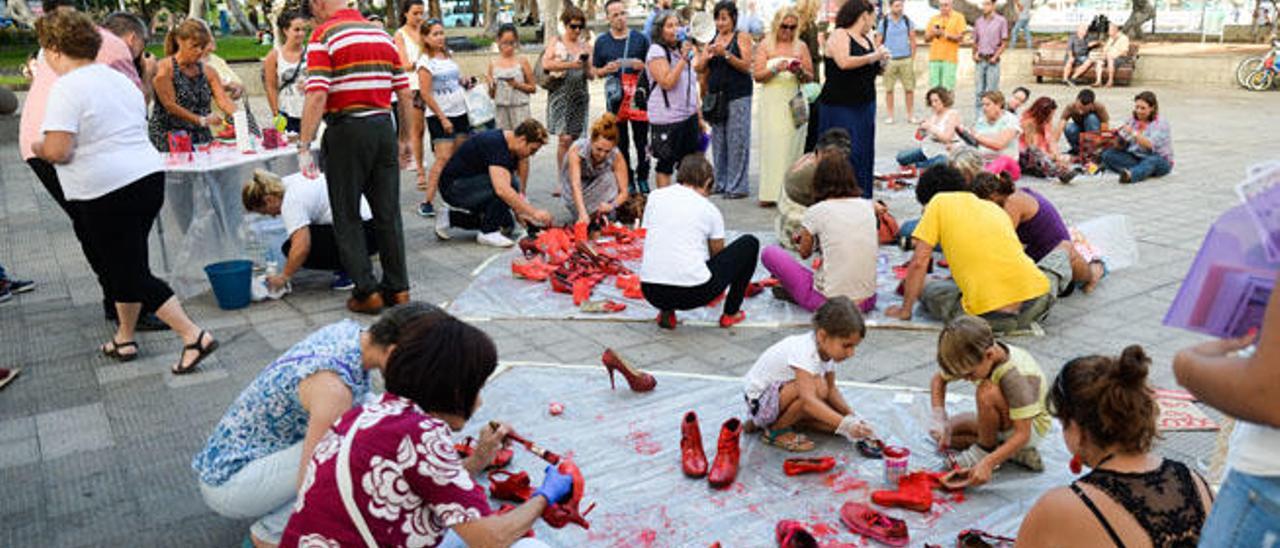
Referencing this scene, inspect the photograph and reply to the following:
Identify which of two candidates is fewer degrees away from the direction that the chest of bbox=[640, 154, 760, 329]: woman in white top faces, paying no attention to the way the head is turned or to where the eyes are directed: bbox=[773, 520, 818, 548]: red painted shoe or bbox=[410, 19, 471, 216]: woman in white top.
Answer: the woman in white top

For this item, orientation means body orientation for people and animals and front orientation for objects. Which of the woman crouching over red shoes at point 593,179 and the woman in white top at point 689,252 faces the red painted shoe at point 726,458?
the woman crouching over red shoes

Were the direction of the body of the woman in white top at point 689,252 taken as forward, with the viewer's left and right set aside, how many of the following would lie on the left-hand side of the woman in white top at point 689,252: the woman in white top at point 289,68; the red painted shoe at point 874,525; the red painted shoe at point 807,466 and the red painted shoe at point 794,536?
1

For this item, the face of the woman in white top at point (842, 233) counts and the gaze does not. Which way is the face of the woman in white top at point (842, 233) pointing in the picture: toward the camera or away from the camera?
away from the camera

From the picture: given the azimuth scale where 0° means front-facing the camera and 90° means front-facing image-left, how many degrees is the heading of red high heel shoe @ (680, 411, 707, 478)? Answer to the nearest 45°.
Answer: approximately 0°

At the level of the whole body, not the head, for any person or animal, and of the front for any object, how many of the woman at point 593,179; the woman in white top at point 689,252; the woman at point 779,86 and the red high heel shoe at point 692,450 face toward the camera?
3

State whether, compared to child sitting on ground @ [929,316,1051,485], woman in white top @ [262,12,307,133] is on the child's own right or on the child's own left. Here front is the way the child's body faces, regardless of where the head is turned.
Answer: on the child's own right

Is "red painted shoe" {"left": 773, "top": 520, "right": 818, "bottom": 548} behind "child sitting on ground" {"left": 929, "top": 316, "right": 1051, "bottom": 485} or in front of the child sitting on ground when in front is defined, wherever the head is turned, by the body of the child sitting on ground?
in front

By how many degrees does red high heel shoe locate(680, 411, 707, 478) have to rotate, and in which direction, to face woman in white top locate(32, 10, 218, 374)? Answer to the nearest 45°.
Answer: approximately 90° to its right

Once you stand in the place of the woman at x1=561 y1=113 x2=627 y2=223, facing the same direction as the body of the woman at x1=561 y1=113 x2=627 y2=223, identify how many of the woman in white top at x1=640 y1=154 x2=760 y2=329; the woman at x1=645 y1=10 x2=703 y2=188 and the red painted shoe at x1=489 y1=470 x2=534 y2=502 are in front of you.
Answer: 2

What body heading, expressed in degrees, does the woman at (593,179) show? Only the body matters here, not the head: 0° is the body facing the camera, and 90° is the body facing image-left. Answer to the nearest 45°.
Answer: approximately 0°

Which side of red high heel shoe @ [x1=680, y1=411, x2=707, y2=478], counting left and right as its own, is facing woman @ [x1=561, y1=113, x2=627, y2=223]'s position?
back

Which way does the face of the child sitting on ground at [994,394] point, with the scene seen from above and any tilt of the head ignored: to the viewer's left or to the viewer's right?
to the viewer's left
